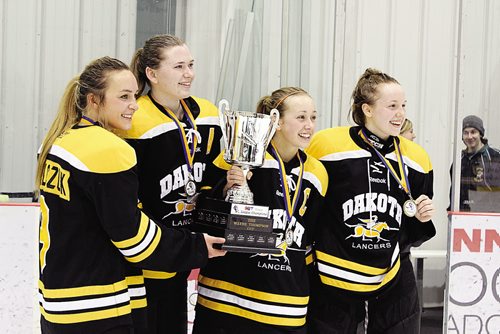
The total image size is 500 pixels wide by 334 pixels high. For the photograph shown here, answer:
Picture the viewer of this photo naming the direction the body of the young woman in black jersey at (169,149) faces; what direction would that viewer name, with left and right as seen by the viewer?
facing the viewer and to the right of the viewer

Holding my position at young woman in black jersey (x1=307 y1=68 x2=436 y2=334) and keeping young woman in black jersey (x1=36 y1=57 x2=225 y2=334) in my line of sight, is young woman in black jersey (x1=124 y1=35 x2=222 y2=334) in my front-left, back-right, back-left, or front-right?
front-right

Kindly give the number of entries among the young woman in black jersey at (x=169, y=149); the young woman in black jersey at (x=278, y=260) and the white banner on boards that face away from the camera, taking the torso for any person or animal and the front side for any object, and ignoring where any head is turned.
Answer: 0

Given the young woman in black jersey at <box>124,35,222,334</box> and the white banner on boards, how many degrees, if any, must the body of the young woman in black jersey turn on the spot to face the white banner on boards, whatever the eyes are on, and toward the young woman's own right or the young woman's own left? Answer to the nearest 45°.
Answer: approximately 90° to the young woman's own left

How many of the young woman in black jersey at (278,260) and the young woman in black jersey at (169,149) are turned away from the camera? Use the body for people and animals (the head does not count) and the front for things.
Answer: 0

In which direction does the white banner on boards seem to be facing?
toward the camera

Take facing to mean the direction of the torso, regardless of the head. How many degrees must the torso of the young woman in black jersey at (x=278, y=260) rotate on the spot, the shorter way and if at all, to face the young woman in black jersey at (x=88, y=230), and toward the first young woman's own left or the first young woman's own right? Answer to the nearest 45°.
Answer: approximately 90° to the first young woman's own right

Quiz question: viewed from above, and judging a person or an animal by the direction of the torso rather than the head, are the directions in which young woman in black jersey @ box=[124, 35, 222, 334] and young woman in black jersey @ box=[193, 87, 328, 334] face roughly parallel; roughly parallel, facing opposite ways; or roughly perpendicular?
roughly parallel
